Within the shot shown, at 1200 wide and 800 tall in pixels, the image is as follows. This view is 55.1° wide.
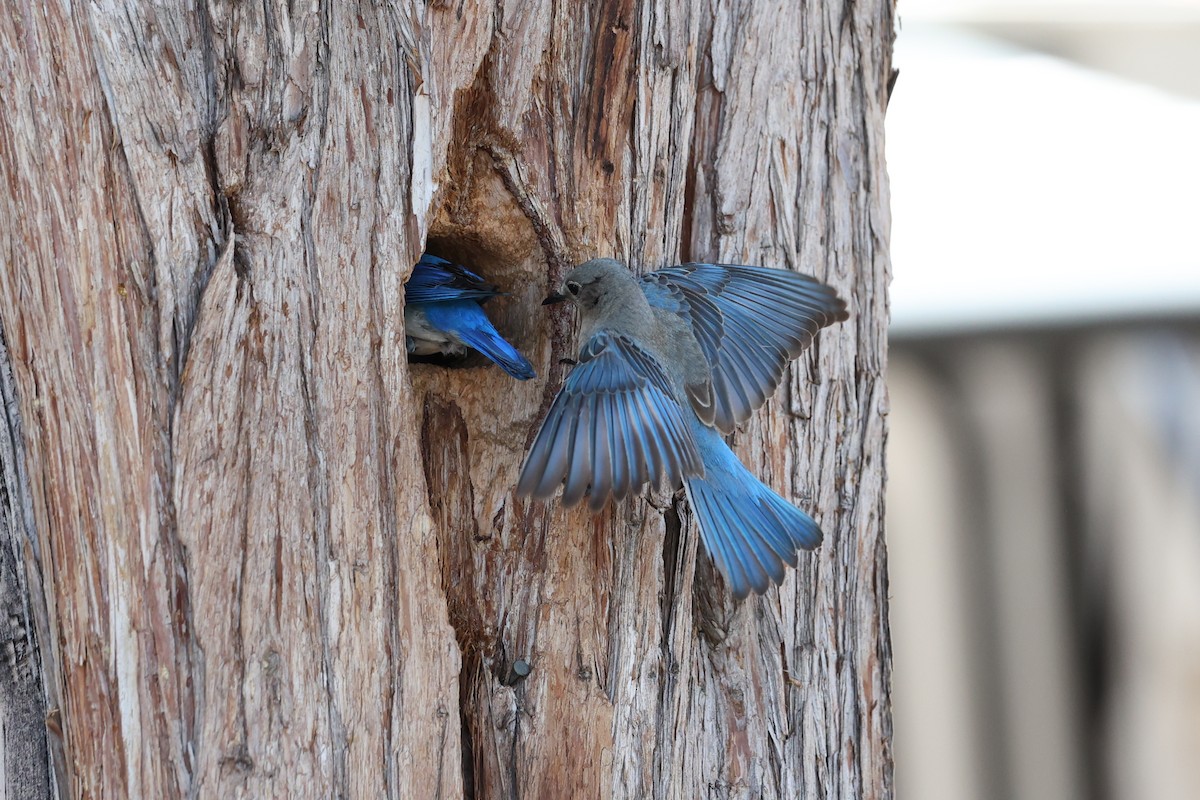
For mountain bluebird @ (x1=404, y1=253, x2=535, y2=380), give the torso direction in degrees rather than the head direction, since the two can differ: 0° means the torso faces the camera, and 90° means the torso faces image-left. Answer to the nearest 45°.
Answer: approximately 90°

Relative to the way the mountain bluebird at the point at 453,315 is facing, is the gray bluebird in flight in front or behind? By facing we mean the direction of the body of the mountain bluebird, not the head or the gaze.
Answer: behind

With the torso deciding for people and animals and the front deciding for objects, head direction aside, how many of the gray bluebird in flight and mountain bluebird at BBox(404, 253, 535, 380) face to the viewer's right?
0

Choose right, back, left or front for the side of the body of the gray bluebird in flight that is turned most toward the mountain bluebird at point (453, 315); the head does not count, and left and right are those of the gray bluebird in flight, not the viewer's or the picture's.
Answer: front

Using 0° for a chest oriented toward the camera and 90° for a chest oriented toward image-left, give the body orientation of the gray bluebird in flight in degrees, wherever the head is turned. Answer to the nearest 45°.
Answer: approximately 135°
